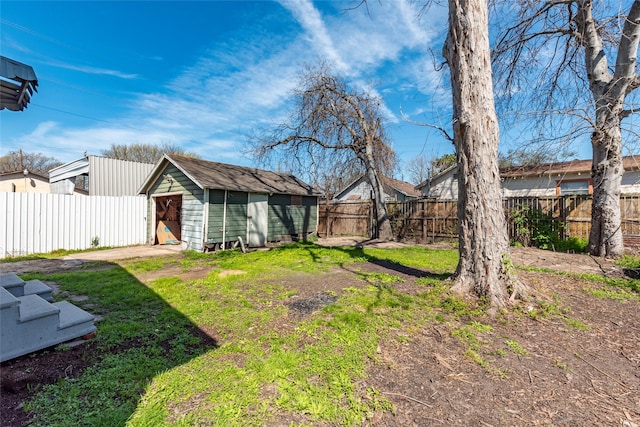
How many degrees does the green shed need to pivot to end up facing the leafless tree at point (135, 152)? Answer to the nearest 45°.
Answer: approximately 90° to its right

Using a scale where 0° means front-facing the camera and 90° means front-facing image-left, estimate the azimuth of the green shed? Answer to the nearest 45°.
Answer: approximately 45°

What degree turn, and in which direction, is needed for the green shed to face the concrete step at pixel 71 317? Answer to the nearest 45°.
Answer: approximately 45° to its left

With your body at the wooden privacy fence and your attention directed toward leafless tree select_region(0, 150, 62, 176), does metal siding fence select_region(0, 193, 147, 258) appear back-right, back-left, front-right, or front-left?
front-left

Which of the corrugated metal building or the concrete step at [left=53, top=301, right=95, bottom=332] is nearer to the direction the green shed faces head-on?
the concrete step

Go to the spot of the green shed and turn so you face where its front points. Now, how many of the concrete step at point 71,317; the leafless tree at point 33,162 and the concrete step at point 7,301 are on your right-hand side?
1

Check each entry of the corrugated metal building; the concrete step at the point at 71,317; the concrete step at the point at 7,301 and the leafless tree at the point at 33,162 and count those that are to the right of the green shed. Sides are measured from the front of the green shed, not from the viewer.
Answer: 2

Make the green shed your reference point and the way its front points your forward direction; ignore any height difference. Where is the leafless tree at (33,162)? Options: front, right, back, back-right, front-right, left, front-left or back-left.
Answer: right

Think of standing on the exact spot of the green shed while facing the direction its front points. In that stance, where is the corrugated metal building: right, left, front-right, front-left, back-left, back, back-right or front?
right

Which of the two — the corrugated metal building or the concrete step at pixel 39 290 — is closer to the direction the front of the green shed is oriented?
the concrete step

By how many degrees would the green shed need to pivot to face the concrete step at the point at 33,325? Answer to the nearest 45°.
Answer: approximately 45° to its left

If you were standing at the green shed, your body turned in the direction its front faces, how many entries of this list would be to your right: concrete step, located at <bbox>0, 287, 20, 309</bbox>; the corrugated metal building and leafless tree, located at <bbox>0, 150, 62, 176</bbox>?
2

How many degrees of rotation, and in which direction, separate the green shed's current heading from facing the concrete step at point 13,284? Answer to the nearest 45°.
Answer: approximately 45° to its left

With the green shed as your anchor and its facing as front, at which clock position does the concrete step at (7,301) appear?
The concrete step is roughly at 11 o'clock from the green shed.
